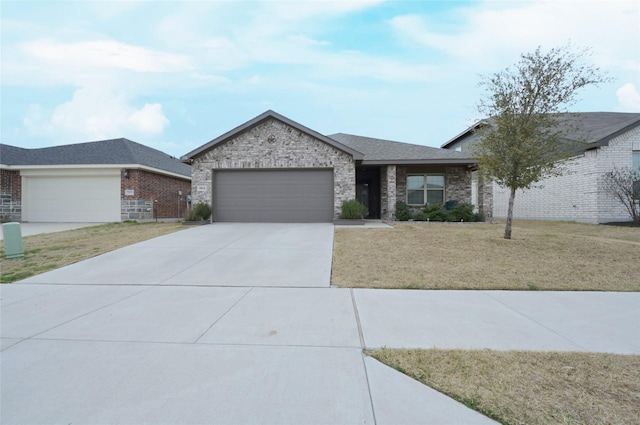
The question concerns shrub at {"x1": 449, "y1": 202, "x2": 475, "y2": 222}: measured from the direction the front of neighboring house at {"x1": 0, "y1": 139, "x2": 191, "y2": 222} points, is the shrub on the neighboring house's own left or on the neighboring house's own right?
on the neighboring house's own left

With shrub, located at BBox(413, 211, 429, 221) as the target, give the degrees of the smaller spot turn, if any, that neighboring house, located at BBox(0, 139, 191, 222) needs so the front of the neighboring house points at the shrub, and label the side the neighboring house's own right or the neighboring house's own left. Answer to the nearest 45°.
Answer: approximately 45° to the neighboring house's own left

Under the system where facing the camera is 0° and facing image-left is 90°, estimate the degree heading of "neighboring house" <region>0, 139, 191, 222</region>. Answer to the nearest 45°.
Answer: approximately 0°

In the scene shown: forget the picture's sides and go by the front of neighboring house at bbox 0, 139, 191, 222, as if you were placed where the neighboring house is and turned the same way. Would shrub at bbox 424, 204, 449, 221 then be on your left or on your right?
on your left

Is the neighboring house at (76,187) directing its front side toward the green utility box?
yes

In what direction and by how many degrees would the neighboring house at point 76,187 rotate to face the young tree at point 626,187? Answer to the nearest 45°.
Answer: approximately 45° to its left

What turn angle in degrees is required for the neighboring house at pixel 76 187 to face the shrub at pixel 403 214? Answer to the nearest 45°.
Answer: approximately 45° to its left

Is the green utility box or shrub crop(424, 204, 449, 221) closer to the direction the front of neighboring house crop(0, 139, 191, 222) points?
the green utility box
